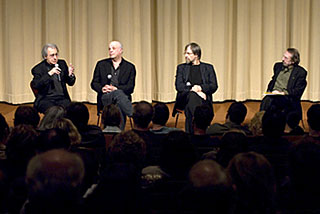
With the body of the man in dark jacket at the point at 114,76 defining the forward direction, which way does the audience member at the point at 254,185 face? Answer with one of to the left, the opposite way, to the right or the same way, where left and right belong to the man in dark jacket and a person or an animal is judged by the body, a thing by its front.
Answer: the opposite way

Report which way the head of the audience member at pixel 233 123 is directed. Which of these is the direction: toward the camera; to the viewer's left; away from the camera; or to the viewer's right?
away from the camera

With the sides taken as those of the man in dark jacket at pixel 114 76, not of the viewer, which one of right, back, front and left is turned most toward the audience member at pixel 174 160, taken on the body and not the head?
front

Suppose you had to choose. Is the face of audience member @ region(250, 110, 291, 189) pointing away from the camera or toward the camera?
away from the camera

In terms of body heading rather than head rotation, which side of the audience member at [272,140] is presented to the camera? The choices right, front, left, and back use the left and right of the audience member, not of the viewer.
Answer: back

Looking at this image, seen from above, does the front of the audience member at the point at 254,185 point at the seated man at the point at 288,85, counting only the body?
yes

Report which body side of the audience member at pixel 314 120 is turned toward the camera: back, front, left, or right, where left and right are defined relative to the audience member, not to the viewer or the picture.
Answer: back

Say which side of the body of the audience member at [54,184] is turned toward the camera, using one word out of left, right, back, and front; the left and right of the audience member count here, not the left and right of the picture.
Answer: back

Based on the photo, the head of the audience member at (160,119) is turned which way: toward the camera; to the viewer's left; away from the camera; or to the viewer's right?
away from the camera

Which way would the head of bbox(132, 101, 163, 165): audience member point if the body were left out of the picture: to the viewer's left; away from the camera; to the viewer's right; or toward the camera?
away from the camera

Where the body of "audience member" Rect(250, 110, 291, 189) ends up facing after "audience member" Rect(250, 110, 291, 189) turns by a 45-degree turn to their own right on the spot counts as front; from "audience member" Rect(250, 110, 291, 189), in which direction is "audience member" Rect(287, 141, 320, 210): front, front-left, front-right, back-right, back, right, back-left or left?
back-right

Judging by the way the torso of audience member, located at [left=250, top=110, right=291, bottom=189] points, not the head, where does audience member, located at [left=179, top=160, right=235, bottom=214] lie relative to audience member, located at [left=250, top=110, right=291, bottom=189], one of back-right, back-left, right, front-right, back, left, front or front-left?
back

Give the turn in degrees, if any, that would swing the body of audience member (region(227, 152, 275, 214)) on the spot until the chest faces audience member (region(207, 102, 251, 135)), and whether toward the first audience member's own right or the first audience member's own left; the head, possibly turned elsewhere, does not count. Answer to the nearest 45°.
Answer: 0° — they already face them

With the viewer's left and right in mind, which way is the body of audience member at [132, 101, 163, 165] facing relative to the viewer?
facing away from the viewer

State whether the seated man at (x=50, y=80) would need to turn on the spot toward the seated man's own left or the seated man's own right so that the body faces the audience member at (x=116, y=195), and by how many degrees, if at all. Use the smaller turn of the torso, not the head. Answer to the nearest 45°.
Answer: approximately 45° to the seated man's own right

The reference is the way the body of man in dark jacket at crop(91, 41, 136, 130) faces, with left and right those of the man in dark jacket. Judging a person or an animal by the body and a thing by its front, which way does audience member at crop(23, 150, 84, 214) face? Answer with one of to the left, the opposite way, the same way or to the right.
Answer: the opposite way

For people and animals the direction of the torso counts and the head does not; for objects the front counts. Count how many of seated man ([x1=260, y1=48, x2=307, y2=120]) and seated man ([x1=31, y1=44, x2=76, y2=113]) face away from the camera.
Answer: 0

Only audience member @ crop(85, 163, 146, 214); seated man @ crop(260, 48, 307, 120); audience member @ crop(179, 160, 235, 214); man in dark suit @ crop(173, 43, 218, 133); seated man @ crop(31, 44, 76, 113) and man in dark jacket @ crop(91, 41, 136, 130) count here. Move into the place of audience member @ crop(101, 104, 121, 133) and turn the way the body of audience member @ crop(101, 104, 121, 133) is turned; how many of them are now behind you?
2

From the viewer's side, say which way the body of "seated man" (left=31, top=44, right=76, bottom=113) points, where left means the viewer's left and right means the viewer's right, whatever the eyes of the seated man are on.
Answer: facing the viewer and to the right of the viewer

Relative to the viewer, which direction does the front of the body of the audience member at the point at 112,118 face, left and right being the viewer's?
facing away from the viewer
